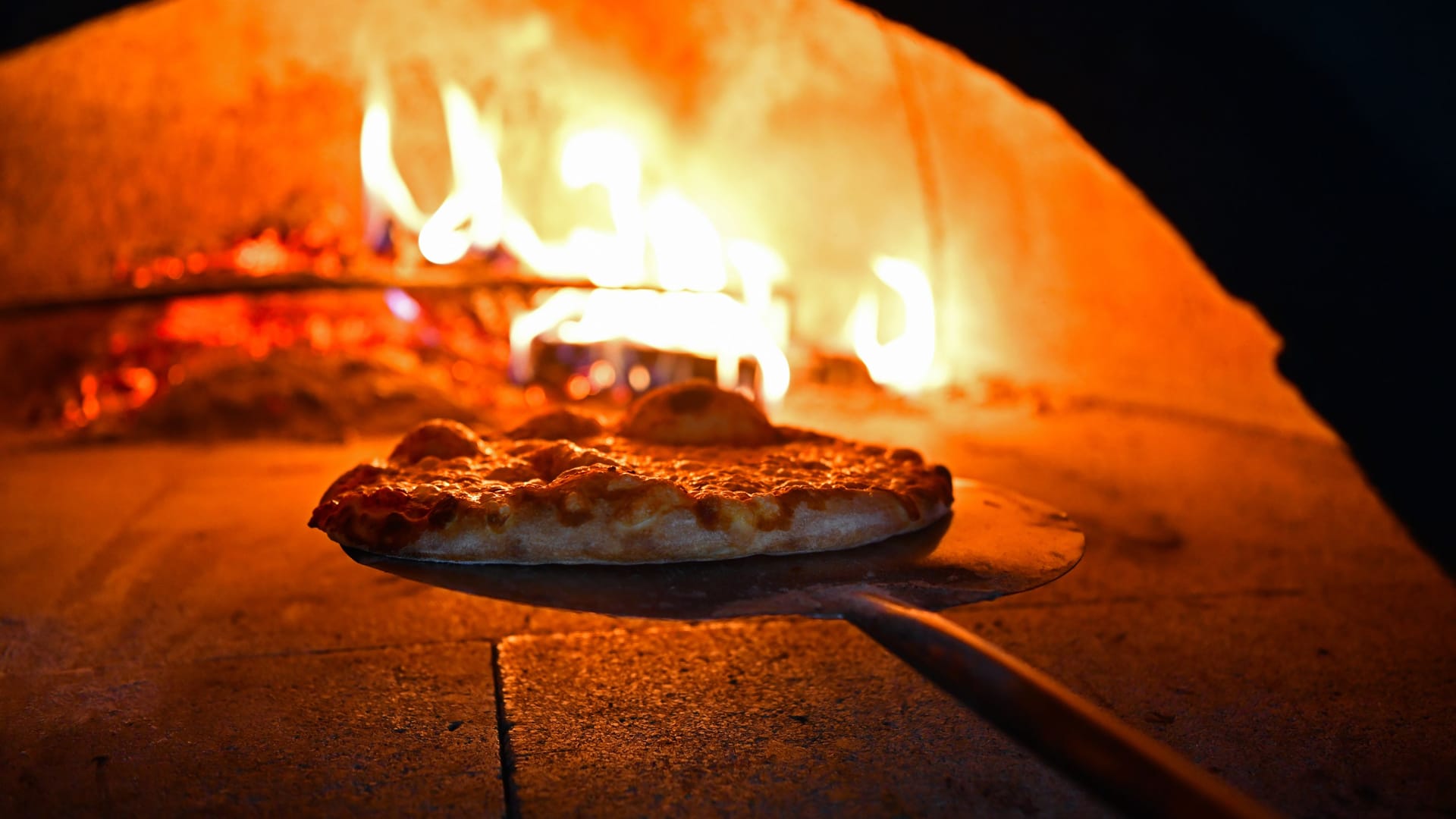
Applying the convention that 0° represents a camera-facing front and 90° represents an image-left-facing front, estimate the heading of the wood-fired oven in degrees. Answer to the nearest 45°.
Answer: approximately 0°
